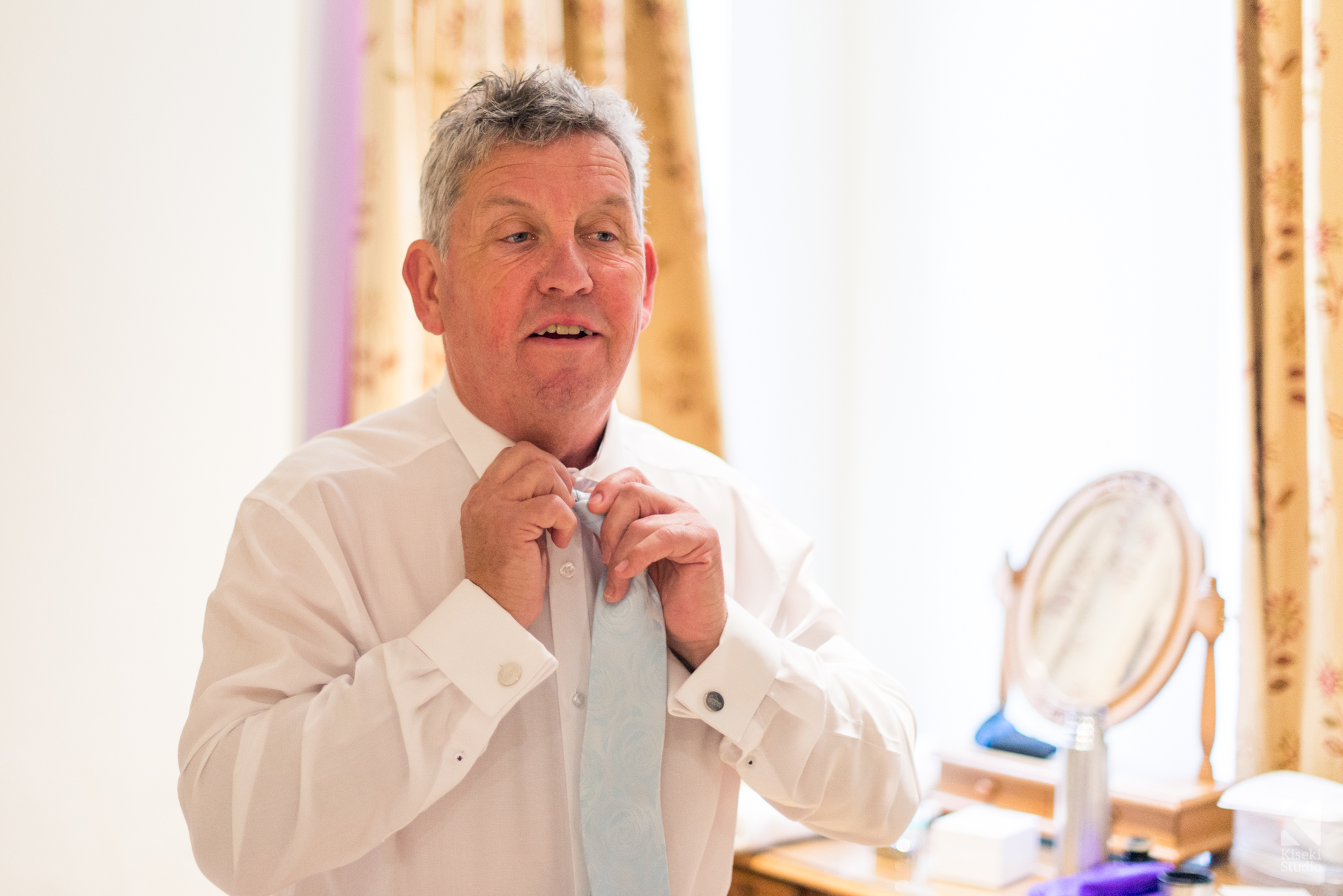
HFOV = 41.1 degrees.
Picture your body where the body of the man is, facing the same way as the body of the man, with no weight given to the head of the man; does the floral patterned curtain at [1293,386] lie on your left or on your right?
on your left

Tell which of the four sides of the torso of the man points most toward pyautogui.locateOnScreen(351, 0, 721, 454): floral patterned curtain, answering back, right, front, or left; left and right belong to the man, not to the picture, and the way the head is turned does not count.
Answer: back

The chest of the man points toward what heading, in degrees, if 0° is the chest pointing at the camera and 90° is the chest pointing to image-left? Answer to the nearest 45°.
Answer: approximately 0°
